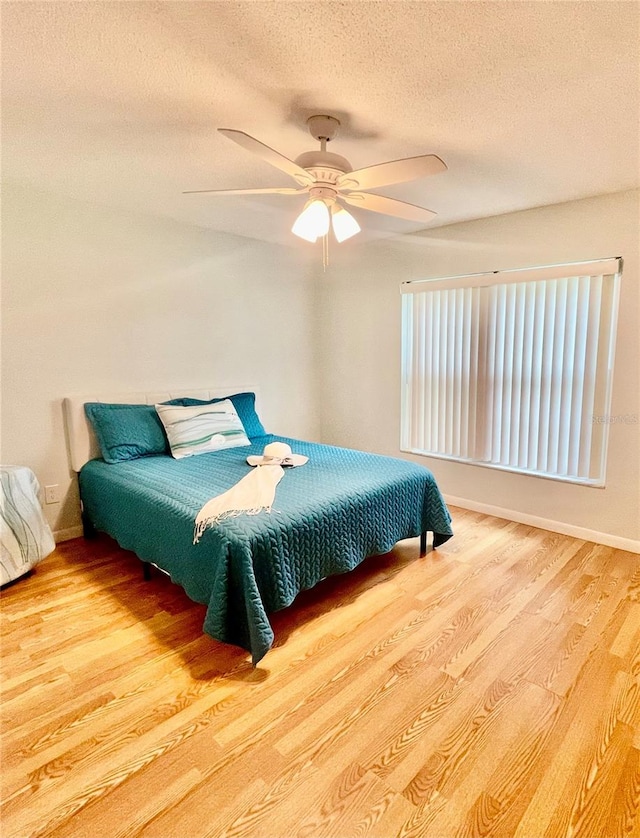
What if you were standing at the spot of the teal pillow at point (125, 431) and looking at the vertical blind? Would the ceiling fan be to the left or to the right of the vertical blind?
right

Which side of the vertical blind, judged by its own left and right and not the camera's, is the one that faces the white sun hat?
front

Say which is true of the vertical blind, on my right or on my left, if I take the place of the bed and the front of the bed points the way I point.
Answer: on my left

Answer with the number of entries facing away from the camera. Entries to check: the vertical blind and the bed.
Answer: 0

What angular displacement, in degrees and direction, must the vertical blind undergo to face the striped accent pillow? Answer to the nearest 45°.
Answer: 0° — it already faces it

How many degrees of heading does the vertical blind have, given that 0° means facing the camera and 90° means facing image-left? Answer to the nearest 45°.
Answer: approximately 45°

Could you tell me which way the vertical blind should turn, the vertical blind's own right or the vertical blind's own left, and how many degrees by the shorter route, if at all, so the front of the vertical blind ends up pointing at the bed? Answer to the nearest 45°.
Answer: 0° — it already faces it

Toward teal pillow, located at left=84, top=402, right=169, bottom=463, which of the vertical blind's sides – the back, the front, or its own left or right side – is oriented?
front

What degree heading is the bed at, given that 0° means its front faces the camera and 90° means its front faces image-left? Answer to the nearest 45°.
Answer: approximately 315°

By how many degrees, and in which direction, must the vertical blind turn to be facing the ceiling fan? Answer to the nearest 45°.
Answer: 0° — it already faces it
